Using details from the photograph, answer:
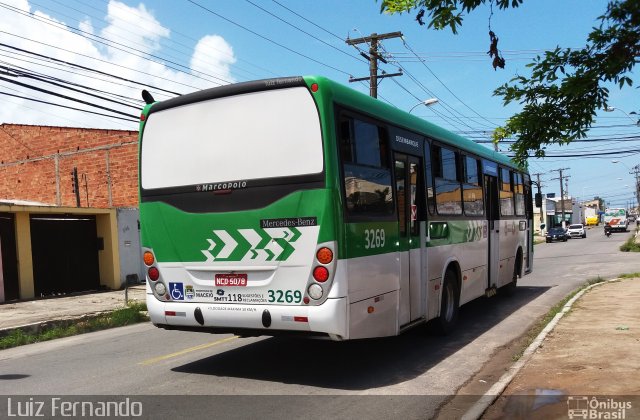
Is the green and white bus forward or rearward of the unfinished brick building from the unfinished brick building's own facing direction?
forward

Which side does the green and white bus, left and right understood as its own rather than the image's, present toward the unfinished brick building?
left

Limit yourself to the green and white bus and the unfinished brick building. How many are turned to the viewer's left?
0

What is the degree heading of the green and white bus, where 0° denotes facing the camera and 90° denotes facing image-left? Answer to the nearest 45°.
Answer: approximately 225°

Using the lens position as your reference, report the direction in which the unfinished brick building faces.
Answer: facing the viewer and to the right of the viewer

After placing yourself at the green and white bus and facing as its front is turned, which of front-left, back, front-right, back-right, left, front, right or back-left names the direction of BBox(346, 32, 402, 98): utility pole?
front-left

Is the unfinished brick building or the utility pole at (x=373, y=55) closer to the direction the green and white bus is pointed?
the utility pole
